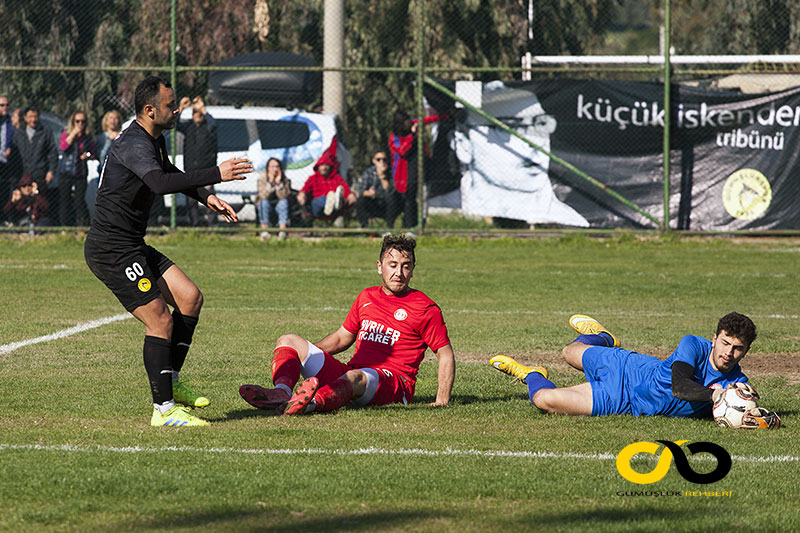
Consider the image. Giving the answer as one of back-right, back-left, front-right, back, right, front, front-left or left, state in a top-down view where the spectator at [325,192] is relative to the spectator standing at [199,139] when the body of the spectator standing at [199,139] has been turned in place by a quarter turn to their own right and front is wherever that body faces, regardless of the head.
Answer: back

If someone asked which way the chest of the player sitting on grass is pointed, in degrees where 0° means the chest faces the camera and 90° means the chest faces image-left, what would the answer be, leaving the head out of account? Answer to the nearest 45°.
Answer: approximately 45°

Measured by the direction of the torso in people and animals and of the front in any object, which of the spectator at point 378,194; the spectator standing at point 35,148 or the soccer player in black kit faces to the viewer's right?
the soccer player in black kit

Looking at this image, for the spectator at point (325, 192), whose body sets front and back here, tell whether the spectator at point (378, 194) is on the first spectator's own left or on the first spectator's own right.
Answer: on the first spectator's own left

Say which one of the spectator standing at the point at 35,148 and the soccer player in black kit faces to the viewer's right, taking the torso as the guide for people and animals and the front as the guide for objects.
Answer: the soccer player in black kit

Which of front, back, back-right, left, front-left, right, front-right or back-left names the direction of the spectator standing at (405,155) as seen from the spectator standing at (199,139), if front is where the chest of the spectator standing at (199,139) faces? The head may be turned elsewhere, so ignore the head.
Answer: left

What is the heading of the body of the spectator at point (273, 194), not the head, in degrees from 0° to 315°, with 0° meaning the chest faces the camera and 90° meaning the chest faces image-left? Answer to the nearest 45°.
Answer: approximately 0°

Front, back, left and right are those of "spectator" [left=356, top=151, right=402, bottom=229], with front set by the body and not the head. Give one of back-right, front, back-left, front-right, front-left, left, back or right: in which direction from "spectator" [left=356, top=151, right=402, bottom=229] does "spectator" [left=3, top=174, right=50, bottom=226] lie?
right

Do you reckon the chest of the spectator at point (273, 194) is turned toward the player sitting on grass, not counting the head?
yes

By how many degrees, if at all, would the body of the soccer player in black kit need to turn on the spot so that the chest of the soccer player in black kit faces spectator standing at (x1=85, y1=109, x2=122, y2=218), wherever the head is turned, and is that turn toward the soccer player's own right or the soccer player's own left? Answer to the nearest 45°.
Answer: approximately 90° to the soccer player's own left

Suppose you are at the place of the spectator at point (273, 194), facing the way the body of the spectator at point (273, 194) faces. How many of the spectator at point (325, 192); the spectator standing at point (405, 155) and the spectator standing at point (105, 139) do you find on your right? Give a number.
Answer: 1
